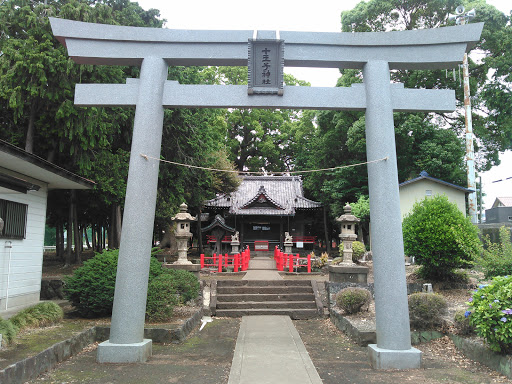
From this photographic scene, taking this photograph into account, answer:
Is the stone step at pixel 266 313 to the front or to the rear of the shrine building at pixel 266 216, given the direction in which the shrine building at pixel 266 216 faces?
to the front

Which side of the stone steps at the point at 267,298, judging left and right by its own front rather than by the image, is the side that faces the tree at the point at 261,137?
back

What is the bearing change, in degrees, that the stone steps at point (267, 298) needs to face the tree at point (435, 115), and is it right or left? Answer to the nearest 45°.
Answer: approximately 135° to its left

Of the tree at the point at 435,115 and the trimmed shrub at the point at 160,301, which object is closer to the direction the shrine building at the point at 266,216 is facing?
the trimmed shrub

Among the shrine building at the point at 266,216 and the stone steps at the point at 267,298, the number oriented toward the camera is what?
2

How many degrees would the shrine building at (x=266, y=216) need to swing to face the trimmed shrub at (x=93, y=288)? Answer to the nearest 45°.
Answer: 0° — it already faces it

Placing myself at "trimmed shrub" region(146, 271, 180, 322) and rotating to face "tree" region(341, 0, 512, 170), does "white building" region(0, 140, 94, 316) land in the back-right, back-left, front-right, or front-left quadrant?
back-left

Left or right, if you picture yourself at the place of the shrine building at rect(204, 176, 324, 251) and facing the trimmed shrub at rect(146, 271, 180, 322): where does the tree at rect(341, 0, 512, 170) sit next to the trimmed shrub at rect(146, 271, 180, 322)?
left

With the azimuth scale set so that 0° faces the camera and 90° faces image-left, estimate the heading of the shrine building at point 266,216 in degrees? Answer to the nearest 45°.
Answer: approximately 0°

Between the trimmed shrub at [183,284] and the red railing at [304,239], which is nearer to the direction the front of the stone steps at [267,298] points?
the trimmed shrub

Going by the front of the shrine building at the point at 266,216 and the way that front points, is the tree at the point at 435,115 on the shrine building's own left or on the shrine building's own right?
on the shrine building's own left

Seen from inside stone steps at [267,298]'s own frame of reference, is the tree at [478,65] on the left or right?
on its left

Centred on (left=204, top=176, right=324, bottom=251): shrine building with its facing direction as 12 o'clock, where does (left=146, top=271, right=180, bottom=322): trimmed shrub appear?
The trimmed shrub is roughly at 12 o'clock from the shrine building.

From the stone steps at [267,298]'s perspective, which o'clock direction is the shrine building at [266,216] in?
The shrine building is roughly at 6 o'clock from the stone steps.

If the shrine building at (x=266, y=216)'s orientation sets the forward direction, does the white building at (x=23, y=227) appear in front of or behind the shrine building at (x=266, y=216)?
in front

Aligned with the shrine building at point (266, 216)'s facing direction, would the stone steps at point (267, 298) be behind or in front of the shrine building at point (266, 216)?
in front
